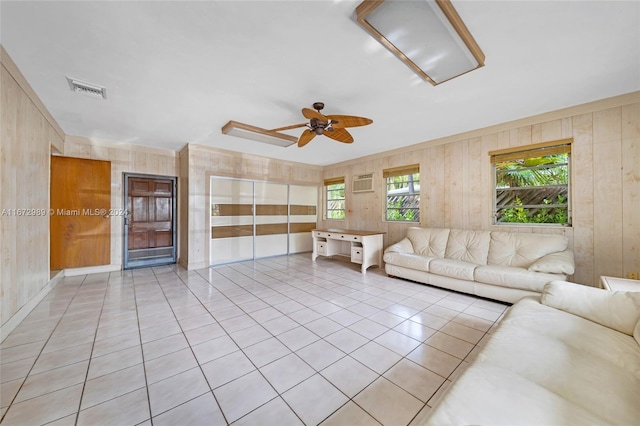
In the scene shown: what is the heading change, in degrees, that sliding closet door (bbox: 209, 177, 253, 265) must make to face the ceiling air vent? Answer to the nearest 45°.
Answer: approximately 90° to its right

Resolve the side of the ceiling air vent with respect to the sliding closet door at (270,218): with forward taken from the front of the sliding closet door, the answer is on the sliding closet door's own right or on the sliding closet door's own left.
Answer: on the sliding closet door's own right

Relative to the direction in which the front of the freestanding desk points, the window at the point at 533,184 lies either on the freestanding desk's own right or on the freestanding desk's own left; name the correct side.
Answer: on the freestanding desk's own left

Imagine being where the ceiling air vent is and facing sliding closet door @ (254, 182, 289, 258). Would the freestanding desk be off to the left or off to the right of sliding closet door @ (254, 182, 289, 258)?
right

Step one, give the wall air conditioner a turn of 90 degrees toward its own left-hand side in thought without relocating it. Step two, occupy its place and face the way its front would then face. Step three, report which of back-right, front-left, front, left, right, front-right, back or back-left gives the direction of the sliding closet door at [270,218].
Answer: back-right

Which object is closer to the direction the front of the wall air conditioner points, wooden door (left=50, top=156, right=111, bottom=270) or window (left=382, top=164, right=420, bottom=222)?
the wooden door

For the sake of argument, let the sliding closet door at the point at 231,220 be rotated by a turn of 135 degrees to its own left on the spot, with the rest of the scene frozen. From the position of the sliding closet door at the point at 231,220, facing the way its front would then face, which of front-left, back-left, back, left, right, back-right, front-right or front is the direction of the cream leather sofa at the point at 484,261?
back-right

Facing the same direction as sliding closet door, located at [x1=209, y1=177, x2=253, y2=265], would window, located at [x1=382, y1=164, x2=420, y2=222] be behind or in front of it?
in front

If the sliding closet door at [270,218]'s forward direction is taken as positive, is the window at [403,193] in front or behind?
in front

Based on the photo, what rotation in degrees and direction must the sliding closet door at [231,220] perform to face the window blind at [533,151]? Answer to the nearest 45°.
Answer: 0° — it already faces it

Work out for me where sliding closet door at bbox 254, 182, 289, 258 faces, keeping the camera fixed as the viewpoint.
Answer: facing the viewer and to the right of the viewer

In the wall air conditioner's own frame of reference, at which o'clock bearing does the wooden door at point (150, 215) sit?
The wooden door is roughly at 1 o'clock from the wall air conditioner.

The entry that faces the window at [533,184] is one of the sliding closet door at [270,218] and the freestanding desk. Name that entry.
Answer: the sliding closet door

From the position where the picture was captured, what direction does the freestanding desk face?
facing the viewer and to the left of the viewer

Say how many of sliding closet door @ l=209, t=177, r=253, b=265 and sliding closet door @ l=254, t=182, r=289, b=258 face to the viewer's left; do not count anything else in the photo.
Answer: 0

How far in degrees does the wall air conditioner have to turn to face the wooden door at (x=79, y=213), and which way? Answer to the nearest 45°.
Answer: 0° — it already faces it

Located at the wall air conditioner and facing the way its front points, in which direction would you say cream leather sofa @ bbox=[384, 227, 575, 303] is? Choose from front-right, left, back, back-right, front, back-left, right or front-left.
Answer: left

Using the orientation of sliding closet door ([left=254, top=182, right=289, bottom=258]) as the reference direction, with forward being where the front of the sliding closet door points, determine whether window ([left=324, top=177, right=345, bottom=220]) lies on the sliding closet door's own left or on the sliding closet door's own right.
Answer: on the sliding closet door's own left
